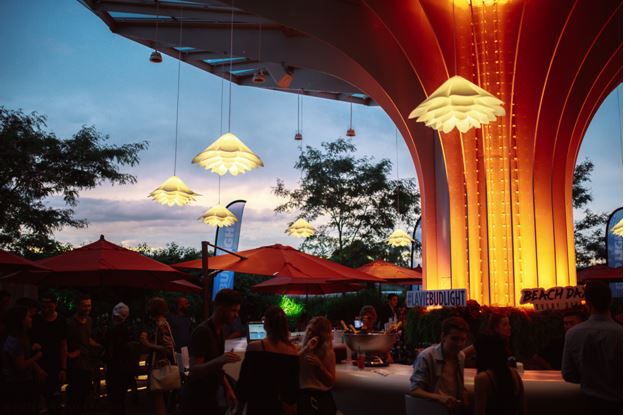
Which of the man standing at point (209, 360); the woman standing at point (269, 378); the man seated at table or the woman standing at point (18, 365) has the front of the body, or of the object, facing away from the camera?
the woman standing at point (269, 378)

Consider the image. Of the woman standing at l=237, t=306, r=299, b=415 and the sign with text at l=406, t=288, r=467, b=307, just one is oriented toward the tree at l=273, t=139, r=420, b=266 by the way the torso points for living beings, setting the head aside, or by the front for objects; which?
the woman standing

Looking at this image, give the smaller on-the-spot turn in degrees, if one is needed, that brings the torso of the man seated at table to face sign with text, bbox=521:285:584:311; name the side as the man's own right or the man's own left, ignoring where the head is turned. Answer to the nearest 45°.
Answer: approximately 135° to the man's own left

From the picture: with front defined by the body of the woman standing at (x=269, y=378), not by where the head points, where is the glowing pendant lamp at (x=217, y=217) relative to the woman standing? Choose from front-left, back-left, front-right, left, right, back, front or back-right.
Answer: front

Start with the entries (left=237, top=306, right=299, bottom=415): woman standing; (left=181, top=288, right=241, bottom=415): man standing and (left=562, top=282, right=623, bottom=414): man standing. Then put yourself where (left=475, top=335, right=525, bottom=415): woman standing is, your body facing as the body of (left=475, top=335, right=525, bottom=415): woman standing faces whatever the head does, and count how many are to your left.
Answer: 2

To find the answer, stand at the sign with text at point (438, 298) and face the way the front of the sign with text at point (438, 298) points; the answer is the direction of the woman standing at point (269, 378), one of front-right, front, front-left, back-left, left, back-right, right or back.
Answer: front

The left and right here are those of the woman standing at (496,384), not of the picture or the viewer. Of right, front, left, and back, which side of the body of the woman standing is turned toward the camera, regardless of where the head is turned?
back

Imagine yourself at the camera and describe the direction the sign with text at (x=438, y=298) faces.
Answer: facing the viewer

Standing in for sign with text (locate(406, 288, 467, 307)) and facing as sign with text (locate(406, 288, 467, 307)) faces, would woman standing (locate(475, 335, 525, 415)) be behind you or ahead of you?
ahead

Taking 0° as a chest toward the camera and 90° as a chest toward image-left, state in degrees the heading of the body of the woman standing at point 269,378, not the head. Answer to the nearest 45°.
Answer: approximately 180°

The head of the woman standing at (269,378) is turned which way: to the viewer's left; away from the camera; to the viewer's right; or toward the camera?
away from the camera

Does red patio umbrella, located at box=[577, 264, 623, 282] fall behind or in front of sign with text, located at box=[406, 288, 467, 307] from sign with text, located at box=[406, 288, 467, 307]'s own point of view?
behind

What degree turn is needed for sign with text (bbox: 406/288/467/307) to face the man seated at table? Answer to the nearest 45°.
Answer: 0° — it already faces them

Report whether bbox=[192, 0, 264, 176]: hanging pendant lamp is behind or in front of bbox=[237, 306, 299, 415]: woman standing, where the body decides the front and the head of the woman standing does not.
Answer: in front
